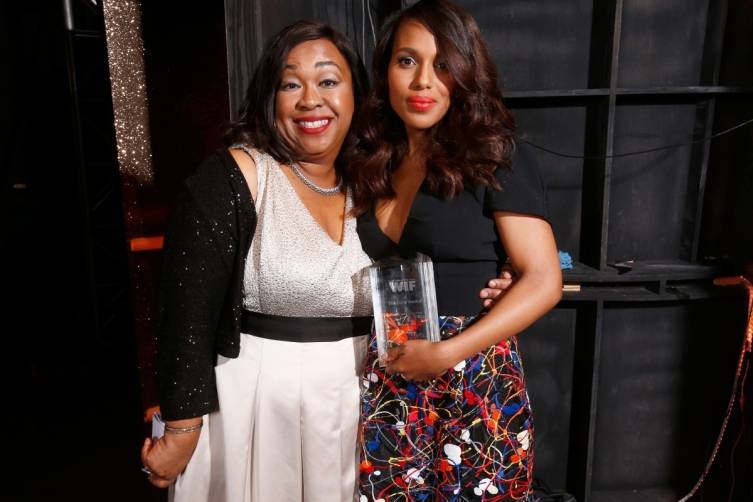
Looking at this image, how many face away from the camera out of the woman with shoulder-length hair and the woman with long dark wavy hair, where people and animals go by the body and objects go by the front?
0

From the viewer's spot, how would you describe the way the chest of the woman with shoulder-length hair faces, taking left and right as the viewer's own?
facing the viewer and to the right of the viewer

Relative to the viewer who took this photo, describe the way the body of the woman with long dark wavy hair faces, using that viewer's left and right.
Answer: facing the viewer and to the left of the viewer

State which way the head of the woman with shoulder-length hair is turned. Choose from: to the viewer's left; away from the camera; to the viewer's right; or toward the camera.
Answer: toward the camera

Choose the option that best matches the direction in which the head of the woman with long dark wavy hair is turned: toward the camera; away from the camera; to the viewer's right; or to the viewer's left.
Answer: toward the camera
